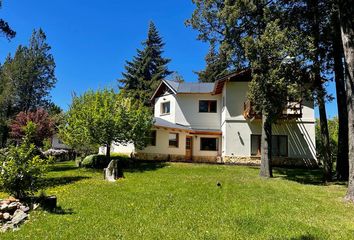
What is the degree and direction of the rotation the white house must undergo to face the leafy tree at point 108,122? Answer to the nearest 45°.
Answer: approximately 45° to its right

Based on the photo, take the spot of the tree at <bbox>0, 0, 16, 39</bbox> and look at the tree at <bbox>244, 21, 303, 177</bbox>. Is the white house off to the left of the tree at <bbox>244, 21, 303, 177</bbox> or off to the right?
left

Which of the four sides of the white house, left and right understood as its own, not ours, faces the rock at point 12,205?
front

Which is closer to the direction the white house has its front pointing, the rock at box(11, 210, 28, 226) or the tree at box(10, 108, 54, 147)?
the rock

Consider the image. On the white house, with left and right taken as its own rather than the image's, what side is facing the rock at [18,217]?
front

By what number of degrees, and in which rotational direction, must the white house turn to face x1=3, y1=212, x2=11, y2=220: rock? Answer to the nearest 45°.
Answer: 0° — it already faces it

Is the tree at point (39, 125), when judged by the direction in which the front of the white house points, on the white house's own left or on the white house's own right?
on the white house's own right

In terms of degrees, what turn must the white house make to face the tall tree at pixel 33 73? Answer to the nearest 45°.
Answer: approximately 135° to its right

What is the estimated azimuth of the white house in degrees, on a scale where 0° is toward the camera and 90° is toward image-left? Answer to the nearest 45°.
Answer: approximately 0°

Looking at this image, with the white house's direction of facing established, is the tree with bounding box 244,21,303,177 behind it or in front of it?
in front

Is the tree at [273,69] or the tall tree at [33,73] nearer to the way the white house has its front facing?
the tree

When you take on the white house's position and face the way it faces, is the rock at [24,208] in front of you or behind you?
in front
